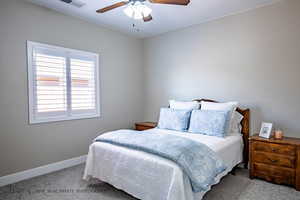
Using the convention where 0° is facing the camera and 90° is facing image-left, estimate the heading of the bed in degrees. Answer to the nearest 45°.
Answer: approximately 45°

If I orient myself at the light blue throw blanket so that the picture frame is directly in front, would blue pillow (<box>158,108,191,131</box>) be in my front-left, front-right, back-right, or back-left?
front-left

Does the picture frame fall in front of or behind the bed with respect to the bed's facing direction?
behind

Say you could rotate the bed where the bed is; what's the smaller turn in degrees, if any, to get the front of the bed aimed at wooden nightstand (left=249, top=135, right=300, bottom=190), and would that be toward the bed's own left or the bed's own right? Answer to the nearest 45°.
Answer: approximately 135° to the bed's own left

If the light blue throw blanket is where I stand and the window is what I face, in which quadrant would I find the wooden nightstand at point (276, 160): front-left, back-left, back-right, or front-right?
back-right

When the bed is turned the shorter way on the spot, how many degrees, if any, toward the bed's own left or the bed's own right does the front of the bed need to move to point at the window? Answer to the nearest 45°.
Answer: approximately 90° to the bed's own right

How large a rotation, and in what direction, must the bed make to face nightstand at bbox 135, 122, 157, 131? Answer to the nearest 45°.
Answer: approximately 135° to its right

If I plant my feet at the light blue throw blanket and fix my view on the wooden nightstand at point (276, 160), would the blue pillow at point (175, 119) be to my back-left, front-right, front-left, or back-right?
front-left

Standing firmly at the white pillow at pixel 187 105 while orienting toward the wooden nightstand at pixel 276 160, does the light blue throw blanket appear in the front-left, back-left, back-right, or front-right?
front-right
